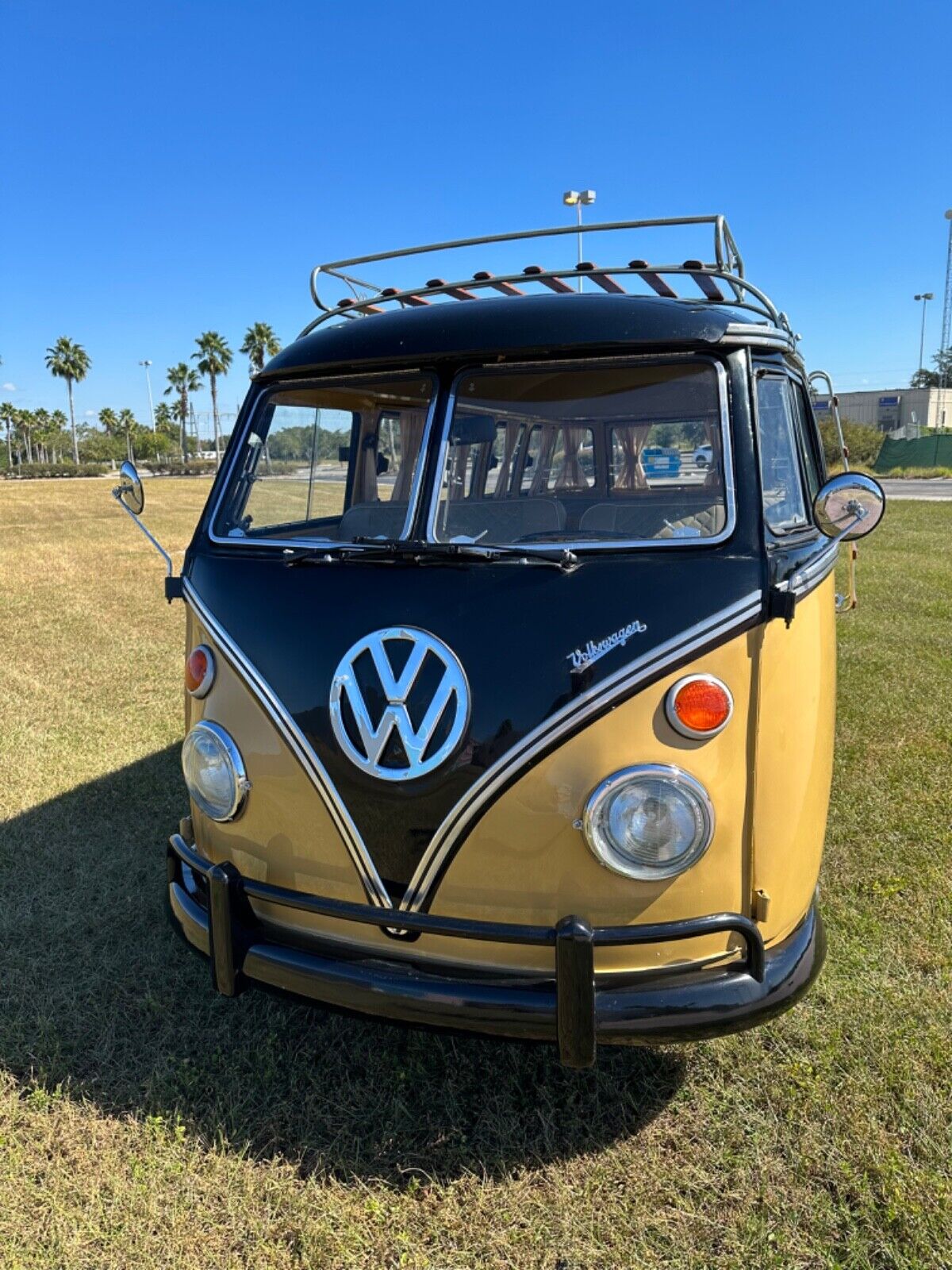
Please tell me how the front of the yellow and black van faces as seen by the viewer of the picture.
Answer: facing the viewer and to the left of the viewer
